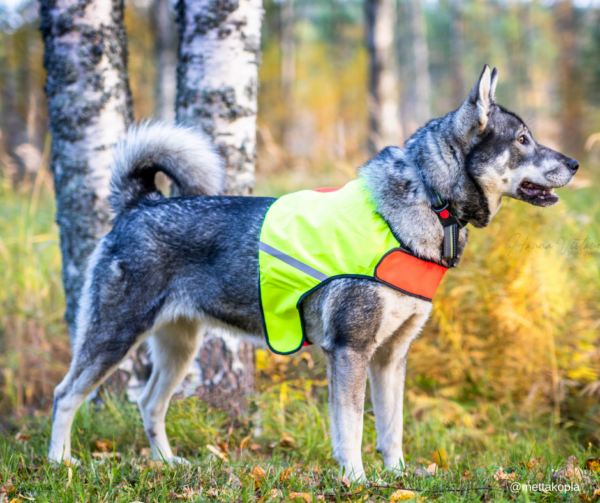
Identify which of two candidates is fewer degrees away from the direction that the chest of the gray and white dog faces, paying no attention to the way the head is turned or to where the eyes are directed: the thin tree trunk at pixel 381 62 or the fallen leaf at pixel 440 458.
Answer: the fallen leaf

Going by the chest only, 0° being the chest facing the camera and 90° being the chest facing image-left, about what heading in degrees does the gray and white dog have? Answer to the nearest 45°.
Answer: approximately 270°

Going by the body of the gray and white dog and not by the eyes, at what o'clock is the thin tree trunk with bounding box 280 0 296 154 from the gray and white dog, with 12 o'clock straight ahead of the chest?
The thin tree trunk is roughly at 9 o'clock from the gray and white dog.

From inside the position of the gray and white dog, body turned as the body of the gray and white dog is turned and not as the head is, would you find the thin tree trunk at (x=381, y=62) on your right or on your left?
on your left
